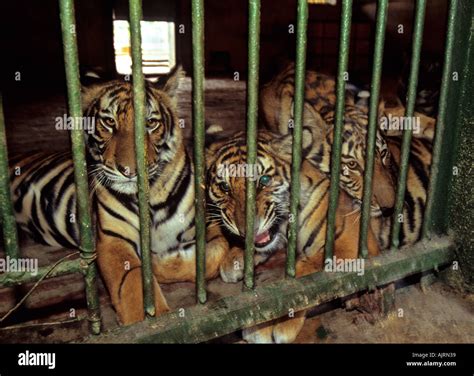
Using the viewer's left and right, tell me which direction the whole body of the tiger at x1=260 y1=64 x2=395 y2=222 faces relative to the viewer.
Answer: facing the viewer and to the right of the viewer

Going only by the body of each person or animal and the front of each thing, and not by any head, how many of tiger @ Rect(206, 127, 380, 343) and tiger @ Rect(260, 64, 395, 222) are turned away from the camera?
0

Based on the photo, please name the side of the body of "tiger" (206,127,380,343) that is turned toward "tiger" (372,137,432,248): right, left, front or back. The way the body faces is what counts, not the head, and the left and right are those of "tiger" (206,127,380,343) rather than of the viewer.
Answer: back

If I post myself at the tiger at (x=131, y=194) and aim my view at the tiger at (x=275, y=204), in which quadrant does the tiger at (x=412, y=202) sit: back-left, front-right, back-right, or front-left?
front-left

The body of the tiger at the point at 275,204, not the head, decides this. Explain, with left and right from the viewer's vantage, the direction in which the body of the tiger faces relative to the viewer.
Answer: facing the viewer and to the left of the viewer

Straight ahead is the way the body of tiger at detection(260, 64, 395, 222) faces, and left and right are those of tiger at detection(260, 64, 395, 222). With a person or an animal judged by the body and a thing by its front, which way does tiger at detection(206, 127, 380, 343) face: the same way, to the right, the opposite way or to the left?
to the right
